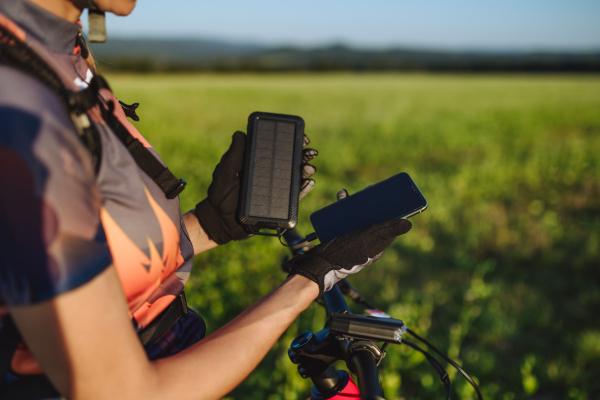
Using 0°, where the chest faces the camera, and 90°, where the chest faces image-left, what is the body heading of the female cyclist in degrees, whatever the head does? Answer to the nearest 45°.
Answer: approximately 270°
